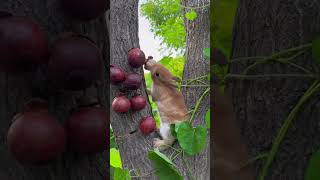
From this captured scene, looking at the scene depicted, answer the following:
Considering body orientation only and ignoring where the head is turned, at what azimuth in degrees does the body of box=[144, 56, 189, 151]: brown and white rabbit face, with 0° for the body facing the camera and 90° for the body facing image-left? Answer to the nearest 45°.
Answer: approximately 90°
